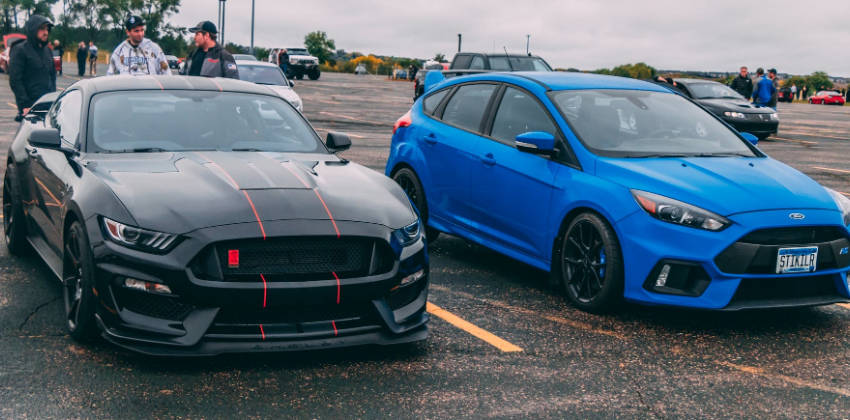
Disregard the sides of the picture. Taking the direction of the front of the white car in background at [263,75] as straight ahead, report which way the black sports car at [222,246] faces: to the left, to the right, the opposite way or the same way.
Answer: the same way

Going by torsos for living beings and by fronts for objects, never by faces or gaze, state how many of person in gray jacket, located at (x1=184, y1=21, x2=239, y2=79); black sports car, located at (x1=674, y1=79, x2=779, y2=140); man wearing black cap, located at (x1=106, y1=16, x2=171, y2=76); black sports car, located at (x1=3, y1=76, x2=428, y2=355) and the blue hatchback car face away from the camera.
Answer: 0

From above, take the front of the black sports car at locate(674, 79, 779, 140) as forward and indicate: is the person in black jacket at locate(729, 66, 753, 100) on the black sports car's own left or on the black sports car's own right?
on the black sports car's own left

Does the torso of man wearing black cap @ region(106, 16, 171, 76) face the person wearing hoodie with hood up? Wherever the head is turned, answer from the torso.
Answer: no

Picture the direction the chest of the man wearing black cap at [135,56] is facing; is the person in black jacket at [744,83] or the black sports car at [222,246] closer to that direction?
the black sports car

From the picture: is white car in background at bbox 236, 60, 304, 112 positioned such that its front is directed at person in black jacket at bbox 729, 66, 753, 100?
no

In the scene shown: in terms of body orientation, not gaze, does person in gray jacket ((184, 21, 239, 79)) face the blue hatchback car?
no

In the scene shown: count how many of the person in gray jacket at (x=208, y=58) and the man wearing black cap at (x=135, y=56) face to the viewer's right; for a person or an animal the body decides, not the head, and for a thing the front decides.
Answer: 0

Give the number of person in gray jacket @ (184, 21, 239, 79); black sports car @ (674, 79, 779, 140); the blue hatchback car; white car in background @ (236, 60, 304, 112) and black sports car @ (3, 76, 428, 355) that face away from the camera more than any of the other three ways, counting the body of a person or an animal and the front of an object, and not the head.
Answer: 0

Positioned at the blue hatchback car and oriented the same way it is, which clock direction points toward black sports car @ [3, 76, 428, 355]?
The black sports car is roughly at 3 o'clock from the blue hatchback car.

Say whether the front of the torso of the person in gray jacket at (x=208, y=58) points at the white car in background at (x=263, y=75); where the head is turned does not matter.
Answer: no

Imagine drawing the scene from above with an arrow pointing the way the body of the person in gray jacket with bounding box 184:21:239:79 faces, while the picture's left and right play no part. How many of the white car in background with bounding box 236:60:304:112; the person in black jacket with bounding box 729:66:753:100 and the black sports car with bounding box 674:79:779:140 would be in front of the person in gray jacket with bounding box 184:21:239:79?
0

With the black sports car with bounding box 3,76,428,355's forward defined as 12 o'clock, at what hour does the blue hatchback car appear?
The blue hatchback car is roughly at 10 o'clock from the black sports car.

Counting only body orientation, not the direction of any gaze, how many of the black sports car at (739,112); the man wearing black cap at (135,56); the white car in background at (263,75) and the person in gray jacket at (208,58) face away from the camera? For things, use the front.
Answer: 0

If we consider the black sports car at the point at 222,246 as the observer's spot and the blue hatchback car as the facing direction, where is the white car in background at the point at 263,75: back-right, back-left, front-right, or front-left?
front-left

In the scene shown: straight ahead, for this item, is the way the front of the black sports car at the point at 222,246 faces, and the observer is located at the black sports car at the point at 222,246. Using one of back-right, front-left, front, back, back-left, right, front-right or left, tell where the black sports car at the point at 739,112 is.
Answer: left

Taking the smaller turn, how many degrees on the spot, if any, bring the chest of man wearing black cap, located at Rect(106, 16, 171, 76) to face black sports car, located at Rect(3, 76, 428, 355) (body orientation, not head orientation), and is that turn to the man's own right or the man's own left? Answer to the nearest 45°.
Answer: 0° — they already face it

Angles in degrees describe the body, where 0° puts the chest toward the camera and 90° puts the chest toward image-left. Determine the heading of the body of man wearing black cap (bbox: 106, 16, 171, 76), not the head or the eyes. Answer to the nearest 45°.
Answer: approximately 0°
